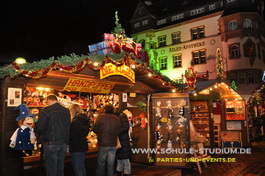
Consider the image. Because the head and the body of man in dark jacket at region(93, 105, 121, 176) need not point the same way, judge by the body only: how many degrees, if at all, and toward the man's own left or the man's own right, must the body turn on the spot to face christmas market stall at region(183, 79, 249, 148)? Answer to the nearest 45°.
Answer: approximately 45° to the man's own right

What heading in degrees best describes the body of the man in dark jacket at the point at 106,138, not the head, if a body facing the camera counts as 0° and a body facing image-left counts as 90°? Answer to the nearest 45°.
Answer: approximately 180°

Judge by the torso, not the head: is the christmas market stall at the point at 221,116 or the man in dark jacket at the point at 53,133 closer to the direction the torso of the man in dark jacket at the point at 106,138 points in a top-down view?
the christmas market stall

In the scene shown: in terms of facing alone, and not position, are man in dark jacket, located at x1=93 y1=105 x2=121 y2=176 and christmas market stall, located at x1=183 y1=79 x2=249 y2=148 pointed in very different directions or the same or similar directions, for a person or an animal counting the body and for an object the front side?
very different directions

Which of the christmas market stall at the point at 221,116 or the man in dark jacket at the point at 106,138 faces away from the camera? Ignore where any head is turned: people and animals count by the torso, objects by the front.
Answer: the man in dark jacket

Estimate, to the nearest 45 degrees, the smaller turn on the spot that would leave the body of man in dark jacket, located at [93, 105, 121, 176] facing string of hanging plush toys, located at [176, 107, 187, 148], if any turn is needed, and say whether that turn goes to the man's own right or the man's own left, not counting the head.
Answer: approximately 45° to the man's own right

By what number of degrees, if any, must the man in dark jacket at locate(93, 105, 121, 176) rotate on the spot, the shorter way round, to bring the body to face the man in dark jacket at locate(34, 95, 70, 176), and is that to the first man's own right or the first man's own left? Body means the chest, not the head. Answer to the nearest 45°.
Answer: approximately 135° to the first man's own left

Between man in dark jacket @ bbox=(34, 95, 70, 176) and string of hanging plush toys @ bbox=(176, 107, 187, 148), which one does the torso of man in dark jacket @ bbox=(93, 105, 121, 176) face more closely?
the string of hanging plush toys

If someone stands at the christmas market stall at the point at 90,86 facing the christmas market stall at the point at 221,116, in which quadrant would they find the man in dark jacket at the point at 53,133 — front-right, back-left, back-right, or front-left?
back-right

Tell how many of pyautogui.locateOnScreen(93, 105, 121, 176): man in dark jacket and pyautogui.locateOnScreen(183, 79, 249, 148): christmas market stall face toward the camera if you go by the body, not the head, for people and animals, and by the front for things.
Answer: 1

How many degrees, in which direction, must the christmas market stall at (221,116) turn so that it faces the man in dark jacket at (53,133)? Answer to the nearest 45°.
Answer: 0° — it already faces them

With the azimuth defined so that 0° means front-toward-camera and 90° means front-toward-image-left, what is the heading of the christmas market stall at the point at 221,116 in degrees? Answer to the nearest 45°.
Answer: approximately 0°
